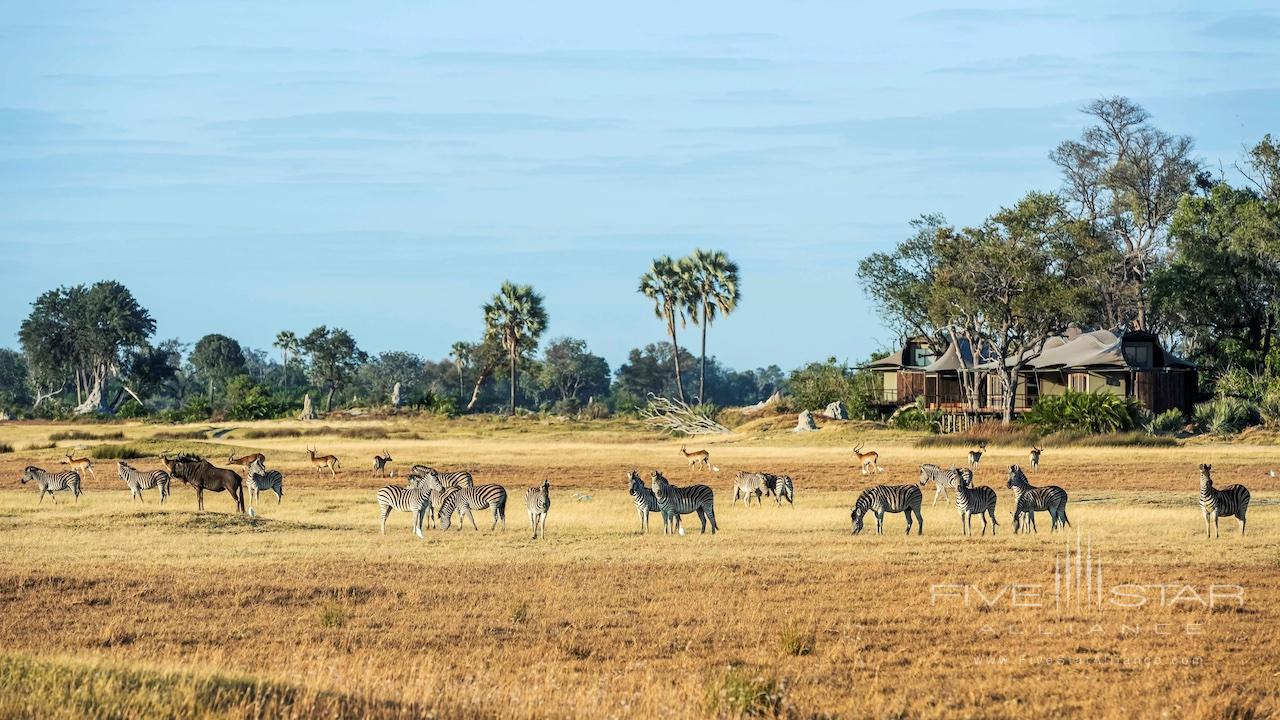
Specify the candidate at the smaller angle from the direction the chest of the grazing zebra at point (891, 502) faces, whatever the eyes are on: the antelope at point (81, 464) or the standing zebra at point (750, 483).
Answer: the antelope

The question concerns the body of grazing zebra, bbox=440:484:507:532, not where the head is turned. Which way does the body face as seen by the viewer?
to the viewer's left

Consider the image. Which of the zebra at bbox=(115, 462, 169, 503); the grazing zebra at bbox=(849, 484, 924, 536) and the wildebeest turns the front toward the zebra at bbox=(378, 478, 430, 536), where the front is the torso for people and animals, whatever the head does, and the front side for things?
the grazing zebra

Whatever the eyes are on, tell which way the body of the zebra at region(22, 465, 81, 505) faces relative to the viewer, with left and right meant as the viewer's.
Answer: facing to the left of the viewer

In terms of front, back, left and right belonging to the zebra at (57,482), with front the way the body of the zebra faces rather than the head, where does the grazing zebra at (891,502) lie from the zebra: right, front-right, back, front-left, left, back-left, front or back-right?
back-left

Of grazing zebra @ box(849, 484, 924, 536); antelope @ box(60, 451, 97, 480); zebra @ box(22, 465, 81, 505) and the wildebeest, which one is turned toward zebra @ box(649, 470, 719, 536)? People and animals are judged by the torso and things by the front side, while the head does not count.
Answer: the grazing zebra

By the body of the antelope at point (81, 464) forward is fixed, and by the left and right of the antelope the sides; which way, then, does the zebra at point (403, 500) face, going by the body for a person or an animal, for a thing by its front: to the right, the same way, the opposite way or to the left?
the opposite way

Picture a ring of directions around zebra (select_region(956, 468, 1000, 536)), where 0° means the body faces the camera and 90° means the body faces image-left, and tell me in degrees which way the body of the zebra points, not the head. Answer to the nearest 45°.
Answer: approximately 45°

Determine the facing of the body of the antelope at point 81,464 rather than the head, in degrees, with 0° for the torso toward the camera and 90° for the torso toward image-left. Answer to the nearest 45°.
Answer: approximately 90°

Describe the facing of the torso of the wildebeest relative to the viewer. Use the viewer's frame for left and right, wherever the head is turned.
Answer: facing to the left of the viewer

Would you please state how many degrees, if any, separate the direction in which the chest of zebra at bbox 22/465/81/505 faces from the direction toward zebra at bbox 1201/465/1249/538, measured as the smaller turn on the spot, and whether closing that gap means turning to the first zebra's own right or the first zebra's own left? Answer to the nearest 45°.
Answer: approximately 135° to the first zebra's own left

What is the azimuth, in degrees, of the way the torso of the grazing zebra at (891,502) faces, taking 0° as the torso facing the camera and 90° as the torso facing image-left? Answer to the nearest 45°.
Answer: approximately 90°

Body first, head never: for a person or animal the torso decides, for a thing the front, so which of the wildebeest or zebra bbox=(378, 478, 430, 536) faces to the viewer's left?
the wildebeest
